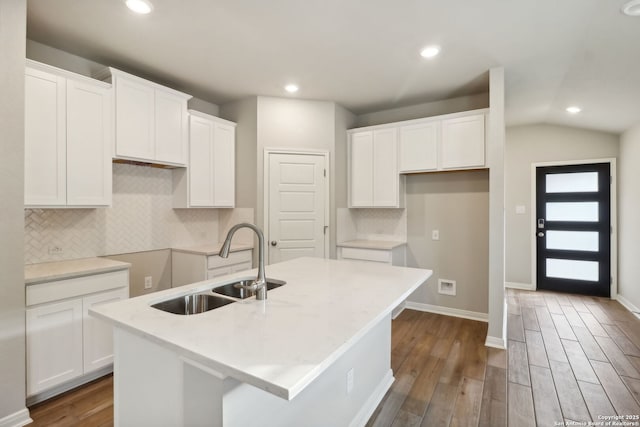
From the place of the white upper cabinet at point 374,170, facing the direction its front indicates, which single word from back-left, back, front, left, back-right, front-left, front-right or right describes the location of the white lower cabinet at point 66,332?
front

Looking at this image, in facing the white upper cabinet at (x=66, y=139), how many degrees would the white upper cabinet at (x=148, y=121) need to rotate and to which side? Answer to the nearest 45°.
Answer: approximately 90° to its right

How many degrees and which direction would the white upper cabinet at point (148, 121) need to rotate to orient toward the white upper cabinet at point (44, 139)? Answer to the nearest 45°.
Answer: approximately 90° to its right

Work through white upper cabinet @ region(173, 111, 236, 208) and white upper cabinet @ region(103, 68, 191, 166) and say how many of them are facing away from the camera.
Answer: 0

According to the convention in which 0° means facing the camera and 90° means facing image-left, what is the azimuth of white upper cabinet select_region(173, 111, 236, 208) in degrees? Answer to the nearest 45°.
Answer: approximately 315°

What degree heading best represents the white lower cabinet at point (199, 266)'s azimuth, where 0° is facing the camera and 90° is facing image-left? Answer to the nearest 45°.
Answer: approximately 315°

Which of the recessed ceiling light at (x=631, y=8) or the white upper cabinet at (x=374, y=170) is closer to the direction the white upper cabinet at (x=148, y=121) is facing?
the recessed ceiling light

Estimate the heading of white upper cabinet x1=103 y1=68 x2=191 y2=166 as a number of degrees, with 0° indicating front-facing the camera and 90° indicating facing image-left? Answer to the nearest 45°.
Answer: approximately 315°

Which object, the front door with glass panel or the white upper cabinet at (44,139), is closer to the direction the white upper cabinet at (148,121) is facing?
the front door with glass panel

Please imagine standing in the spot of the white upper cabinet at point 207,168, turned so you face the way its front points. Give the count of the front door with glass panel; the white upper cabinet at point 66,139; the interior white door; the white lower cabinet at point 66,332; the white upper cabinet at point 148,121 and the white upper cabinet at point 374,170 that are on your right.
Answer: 3

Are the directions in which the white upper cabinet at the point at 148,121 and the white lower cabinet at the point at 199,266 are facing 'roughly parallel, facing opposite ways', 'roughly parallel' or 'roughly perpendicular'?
roughly parallel

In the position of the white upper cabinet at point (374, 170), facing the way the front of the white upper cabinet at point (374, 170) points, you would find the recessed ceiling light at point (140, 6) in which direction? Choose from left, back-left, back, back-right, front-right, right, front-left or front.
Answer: front

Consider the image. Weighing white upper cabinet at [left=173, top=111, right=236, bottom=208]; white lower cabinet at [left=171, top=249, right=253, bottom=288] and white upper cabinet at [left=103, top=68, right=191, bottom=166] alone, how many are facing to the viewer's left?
0

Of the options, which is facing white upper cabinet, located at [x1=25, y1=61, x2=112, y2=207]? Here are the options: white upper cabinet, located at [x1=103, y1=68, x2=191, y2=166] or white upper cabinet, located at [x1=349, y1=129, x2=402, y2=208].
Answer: white upper cabinet, located at [x1=349, y1=129, x2=402, y2=208]

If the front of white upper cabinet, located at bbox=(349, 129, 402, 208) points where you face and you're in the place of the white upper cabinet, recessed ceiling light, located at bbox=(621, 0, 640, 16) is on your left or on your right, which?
on your left

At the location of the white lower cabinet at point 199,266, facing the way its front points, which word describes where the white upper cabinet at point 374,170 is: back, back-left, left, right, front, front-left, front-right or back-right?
front-left

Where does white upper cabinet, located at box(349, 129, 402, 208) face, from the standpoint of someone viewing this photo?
facing the viewer and to the left of the viewer

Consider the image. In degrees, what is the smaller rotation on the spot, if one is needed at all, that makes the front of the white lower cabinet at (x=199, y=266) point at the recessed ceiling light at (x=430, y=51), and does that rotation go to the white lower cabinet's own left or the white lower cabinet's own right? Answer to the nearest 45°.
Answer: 0° — it already faces it

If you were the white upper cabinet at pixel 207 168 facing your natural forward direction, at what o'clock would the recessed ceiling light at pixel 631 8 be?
The recessed ceiling light is roughly at 12 o'clock from the white upper cabinet.
